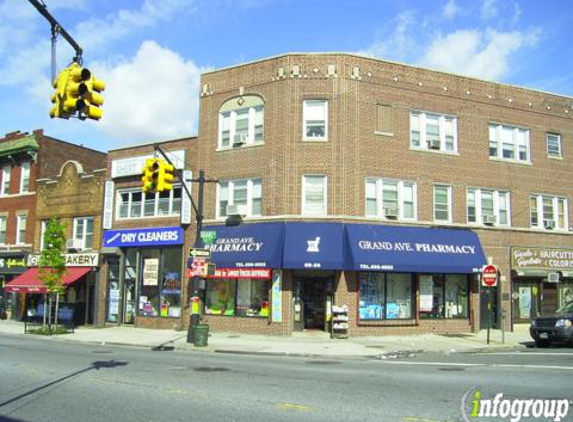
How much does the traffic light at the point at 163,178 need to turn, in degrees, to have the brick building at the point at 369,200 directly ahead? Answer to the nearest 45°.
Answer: approximately 90° to its left

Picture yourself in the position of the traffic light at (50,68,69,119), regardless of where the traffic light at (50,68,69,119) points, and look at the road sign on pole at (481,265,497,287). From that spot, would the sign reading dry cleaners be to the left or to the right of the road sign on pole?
left

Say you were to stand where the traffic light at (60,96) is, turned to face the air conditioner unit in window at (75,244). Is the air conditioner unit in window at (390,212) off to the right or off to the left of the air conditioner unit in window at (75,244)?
right

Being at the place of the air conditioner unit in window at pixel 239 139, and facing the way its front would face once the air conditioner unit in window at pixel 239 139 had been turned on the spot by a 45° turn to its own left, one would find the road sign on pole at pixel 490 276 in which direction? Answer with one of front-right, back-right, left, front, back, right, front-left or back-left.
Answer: front-left

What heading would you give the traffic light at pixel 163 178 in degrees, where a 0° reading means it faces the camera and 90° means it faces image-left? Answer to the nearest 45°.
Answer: approximately 315°

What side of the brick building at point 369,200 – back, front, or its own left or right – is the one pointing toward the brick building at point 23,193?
right

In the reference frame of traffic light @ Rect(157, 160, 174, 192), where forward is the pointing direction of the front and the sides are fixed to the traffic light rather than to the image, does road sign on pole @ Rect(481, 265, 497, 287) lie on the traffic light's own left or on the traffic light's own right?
on the traffic light's own left

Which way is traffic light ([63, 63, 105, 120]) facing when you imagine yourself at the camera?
facing the viewer and to the right of the viewer

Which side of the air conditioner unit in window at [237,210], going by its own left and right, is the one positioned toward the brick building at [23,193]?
right

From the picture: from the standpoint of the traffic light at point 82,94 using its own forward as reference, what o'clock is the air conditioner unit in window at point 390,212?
The air conditioner unit in window is roughly at 9 o'clock from the traffic light.

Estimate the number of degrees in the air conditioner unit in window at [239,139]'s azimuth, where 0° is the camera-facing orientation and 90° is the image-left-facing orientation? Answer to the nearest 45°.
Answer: approximately 45°

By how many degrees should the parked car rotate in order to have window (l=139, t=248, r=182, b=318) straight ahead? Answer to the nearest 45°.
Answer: approximately 45° to its right

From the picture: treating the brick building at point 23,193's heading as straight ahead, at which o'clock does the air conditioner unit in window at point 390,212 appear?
The air conditioner unit in window is roughly at 9 o'clock from the brick building.

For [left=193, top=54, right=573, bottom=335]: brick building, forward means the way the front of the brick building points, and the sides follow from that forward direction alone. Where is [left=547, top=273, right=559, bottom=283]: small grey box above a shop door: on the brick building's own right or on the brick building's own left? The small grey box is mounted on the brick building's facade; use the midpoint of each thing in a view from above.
on the brick building's own left
